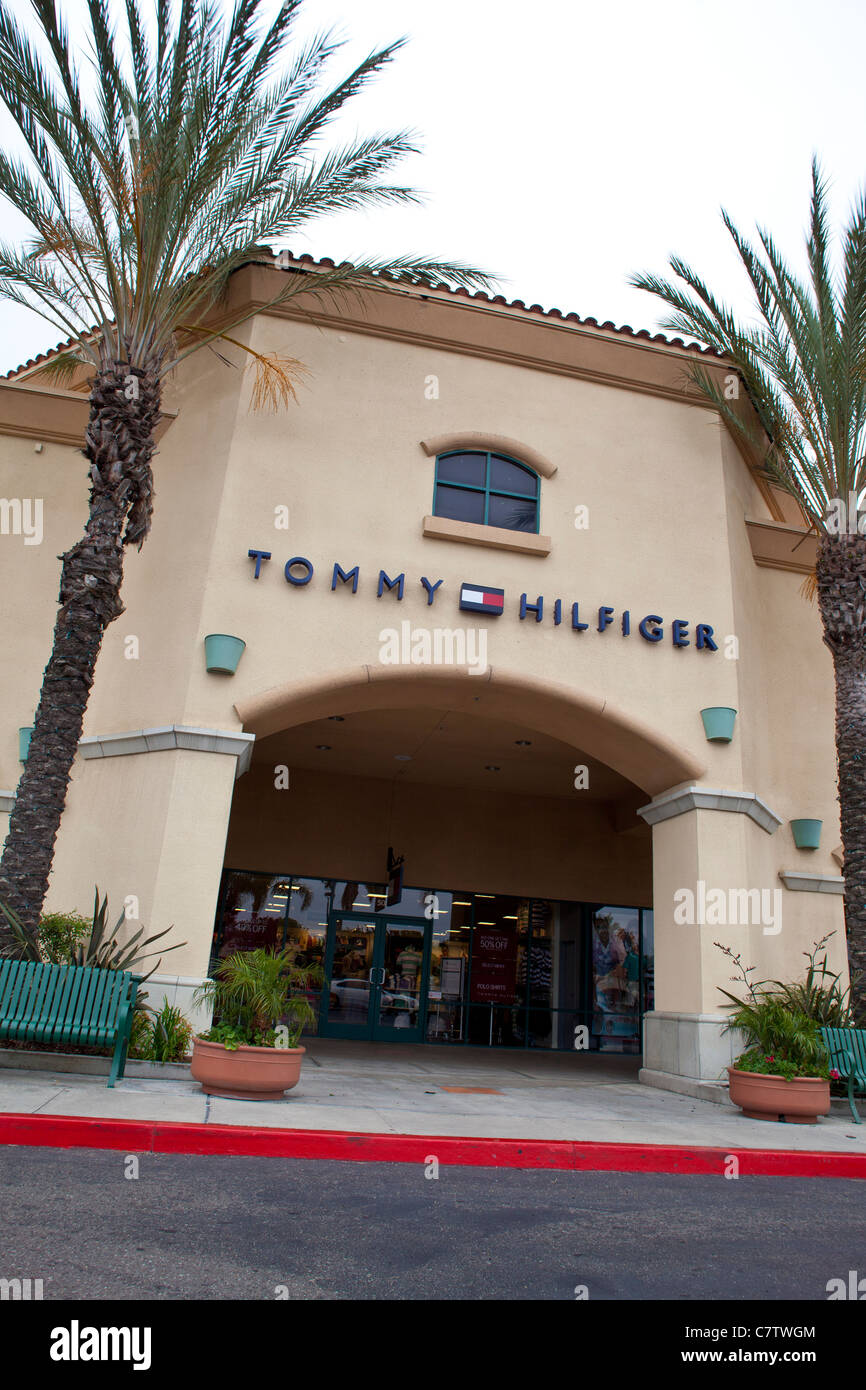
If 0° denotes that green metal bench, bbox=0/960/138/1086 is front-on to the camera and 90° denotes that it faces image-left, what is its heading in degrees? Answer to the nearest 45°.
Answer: approximately 0°

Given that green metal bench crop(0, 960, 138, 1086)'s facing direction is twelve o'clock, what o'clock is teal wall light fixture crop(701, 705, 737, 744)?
The teal wall light fixture is roughly at 9 o'clock from the green metal bench.

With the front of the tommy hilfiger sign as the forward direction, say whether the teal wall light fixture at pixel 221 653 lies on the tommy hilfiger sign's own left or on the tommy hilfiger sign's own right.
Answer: on the tommy hilfiger sign's own right

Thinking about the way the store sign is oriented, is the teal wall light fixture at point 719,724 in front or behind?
in front

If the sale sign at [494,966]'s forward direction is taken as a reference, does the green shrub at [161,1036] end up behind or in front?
in front

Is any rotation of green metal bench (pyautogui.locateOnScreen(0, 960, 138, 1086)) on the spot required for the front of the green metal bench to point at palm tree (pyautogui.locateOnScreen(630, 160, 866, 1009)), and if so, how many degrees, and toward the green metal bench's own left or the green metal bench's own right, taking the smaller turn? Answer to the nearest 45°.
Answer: approximately 90° to the green metal bench's own left

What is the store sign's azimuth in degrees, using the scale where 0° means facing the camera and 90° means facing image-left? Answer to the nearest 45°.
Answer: approximately 0°

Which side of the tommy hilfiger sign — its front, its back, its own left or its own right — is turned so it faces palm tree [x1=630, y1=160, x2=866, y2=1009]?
left

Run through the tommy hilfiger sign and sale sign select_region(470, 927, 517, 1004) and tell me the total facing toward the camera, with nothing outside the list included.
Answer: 2
